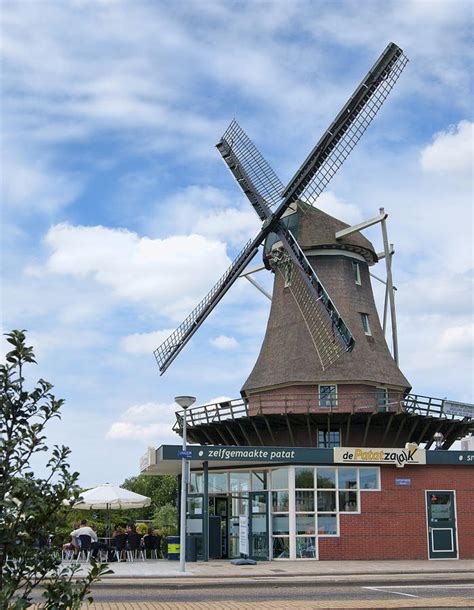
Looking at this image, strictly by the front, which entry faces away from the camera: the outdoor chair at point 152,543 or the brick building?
the outdoor chair

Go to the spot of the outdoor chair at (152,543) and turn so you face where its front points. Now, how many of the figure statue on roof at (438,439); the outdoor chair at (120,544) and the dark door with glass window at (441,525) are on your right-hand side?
2

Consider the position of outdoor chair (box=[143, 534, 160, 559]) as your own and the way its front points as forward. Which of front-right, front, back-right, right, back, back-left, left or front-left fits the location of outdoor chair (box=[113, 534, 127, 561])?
back-left

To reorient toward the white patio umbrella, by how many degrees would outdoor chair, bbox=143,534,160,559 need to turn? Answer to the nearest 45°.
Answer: approximately 45° to its left

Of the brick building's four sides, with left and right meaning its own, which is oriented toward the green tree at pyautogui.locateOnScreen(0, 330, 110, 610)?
front

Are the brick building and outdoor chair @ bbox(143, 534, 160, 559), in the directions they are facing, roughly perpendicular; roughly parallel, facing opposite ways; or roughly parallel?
roughly parallel, facing opposite ways

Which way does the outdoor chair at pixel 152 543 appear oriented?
away from the camera

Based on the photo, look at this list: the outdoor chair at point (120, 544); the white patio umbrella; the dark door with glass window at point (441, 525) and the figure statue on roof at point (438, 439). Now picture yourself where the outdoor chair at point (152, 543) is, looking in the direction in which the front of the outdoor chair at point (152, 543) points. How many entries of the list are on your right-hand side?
2

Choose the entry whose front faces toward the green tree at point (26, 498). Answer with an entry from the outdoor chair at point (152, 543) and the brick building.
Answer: the brick building

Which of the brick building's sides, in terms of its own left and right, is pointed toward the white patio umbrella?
right

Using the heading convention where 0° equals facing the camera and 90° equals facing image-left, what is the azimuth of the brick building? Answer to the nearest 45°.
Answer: approximately 0°
